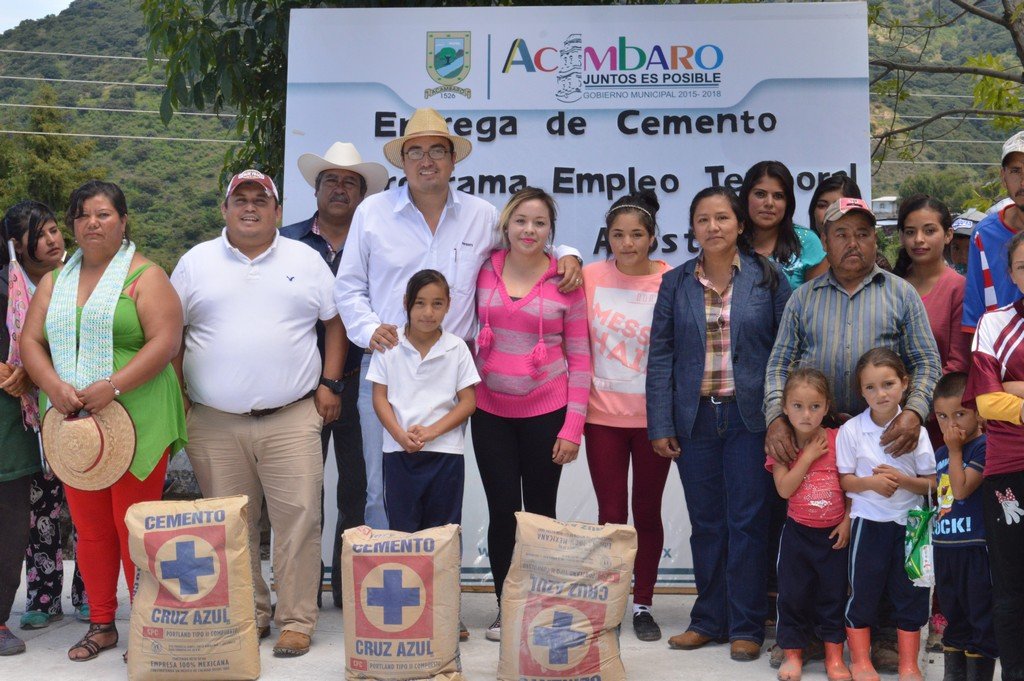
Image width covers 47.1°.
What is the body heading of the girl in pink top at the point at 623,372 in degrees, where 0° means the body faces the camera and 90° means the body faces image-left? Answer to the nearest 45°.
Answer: approximately 0°

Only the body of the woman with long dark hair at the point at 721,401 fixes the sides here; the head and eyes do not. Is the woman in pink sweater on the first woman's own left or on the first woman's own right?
on the first woman's own right

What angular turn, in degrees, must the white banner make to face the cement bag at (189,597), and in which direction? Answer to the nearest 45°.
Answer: approximately 45° to its right

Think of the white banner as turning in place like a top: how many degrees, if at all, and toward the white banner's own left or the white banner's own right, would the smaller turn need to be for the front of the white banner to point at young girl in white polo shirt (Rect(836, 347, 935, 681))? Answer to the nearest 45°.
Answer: approximately 45° to the white banner's own left

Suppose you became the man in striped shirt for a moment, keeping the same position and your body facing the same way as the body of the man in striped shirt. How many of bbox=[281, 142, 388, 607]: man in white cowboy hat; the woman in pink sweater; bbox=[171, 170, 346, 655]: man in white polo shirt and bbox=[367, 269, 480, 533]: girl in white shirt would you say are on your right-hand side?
4
